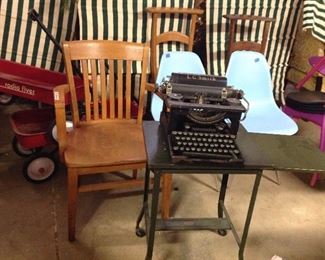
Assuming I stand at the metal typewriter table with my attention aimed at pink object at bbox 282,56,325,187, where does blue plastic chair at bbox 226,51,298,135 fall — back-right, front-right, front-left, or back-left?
front-left

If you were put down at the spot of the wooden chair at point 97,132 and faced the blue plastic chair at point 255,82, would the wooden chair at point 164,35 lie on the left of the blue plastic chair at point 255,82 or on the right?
left

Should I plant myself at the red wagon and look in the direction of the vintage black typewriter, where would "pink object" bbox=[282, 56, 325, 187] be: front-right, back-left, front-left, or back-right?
front-left

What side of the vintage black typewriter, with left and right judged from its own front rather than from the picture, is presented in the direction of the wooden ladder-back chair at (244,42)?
back

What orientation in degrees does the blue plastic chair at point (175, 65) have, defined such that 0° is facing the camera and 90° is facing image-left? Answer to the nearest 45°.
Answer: approximately 45°

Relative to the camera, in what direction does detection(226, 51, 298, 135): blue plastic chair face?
facing the viewer and to the right of the viewer

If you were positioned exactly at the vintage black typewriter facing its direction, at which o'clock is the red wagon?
The red wagon is roughly at 4 o'clock from the vintage black typewriter.

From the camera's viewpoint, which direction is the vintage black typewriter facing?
toward the camera

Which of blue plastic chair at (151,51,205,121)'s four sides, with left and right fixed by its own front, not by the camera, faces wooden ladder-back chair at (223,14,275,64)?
left

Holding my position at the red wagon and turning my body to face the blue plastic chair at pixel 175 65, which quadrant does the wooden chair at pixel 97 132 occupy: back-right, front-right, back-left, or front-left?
front-right

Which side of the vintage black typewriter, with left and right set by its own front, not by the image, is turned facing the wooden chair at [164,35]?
back

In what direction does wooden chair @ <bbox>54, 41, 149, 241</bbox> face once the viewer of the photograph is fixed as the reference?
facing the viewer

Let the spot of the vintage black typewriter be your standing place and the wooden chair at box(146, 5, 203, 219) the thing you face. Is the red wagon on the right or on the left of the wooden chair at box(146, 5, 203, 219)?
left

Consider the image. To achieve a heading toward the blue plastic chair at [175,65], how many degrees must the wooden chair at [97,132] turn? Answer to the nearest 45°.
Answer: approximately 135° to its left

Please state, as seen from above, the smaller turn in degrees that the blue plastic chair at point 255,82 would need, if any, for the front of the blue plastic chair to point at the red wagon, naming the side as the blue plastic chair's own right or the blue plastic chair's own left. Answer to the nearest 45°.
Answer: approximately 90° to the blue plastic chair's own right
